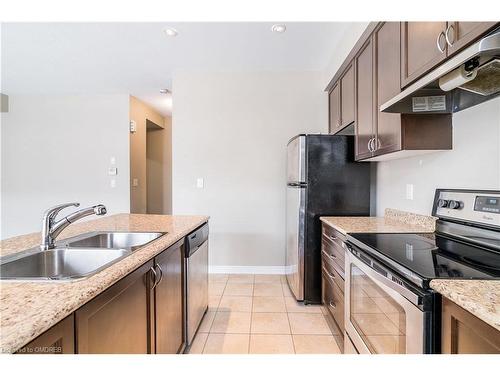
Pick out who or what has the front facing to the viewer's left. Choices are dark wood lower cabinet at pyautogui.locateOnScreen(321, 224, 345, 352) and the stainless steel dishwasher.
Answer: the dark wood lower cabinet

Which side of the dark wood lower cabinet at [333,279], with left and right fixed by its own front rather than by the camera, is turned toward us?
left

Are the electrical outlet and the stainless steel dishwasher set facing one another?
yes

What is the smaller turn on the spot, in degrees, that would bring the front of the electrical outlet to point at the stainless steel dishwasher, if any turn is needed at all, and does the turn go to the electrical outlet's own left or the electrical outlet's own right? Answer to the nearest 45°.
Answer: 0° — it already faces it

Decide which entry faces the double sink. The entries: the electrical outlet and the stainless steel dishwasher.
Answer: the electrical outlet

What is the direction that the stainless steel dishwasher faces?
to the viewer's right

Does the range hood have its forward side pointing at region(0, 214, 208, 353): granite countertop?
yes

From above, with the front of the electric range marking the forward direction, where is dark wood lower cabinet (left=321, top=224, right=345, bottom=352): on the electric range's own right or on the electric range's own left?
on the electric range's own right
